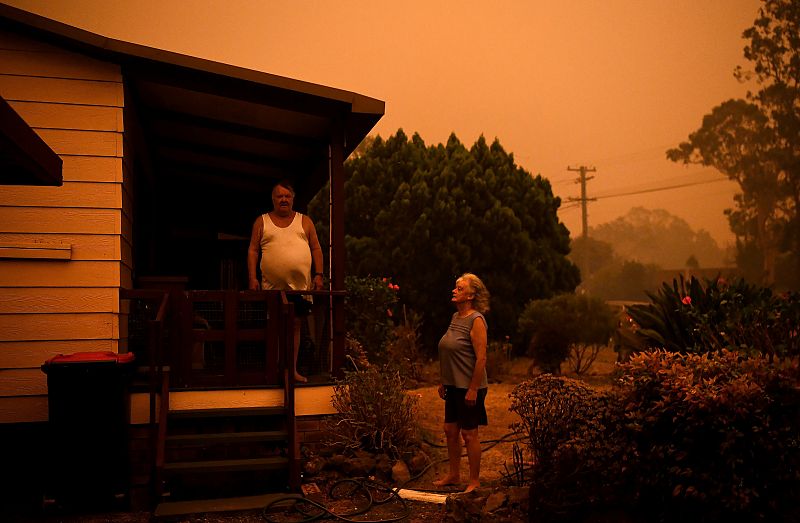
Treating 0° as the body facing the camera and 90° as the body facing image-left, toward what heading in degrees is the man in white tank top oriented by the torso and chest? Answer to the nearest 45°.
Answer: approximately 0°

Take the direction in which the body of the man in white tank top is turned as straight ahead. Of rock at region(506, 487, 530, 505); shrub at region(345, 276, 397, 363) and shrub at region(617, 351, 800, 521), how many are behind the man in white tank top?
1

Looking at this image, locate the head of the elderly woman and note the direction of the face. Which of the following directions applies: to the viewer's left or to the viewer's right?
to the viewer's left

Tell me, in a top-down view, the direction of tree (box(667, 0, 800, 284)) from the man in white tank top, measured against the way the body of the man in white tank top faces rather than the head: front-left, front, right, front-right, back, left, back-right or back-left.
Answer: back-left

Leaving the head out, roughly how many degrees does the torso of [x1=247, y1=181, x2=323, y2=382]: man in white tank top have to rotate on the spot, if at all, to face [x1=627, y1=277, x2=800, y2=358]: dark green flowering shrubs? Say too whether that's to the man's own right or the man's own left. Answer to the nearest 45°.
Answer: approximately 90° to the man's own left

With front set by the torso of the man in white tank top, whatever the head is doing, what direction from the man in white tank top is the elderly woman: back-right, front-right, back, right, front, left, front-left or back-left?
front-left

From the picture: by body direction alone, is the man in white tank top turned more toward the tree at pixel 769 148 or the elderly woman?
the elderly woman
